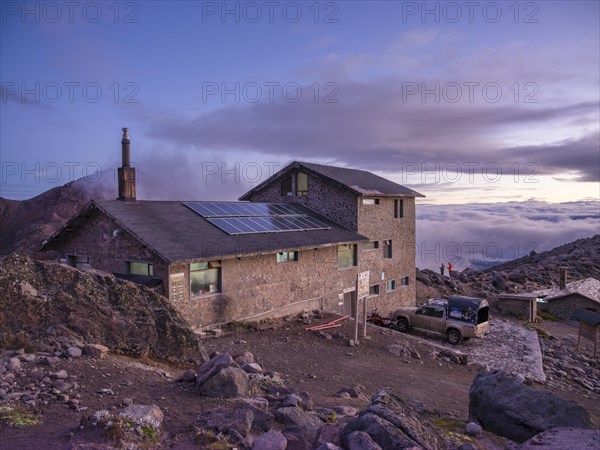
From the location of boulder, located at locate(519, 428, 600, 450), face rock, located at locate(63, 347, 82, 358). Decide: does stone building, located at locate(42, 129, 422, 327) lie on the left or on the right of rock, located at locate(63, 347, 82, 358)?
right

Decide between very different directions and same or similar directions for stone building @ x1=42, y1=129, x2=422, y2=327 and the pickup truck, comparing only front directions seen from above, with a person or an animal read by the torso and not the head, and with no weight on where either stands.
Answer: very different directions

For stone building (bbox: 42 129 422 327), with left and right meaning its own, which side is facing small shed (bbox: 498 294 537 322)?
left

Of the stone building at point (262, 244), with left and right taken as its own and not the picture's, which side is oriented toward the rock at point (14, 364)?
right

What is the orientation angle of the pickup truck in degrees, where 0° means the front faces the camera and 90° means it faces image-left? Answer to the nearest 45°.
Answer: approximately 135°

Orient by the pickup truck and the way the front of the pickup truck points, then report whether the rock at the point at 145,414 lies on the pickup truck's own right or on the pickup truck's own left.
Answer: on the pickup truck's own left

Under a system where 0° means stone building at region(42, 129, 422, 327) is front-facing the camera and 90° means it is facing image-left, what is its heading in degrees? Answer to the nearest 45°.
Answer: approximately 315°

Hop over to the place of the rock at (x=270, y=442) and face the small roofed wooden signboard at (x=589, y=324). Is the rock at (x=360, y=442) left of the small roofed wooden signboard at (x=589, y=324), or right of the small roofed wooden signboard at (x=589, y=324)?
right
